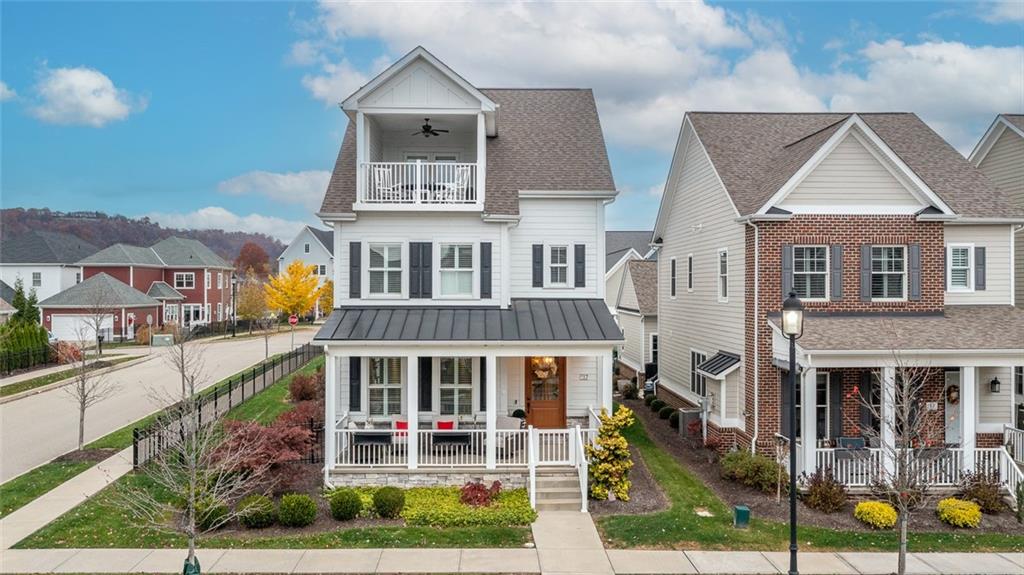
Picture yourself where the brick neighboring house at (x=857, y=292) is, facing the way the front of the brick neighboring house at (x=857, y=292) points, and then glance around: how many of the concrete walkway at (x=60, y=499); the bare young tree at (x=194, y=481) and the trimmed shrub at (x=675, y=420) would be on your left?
0

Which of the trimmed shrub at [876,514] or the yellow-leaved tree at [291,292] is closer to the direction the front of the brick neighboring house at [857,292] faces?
the trimmed shrub

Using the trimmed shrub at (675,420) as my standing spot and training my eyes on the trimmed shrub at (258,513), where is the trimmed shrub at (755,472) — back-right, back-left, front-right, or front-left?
front-left

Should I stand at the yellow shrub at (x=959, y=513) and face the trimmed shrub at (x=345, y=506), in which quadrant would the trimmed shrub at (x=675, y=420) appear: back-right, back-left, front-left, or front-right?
front-right

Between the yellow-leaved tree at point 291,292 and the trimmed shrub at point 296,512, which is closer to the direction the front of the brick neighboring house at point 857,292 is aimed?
the trimmed shrub

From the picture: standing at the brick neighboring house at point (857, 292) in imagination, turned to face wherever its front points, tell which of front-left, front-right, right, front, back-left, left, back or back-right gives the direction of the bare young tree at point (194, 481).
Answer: front-right

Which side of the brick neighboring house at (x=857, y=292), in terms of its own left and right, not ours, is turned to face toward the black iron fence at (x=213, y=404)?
right

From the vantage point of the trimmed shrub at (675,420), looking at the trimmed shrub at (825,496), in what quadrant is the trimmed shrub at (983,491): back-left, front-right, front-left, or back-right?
front-left

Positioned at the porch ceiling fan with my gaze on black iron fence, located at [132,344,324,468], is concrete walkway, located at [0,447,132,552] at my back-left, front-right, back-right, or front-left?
front-left

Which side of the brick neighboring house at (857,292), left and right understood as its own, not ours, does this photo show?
front

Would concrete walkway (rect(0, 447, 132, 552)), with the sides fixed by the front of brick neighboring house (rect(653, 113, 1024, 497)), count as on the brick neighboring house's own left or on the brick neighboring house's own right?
on the brick neighboring house's own right

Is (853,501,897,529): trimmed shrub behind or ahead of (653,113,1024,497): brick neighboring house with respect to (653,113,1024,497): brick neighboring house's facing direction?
ahead

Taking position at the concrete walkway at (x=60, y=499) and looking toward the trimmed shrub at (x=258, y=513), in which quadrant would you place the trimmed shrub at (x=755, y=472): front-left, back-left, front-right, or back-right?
front-left

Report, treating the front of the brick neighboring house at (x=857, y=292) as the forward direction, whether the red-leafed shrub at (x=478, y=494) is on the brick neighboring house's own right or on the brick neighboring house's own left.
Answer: on the brick neighboring house's own right
